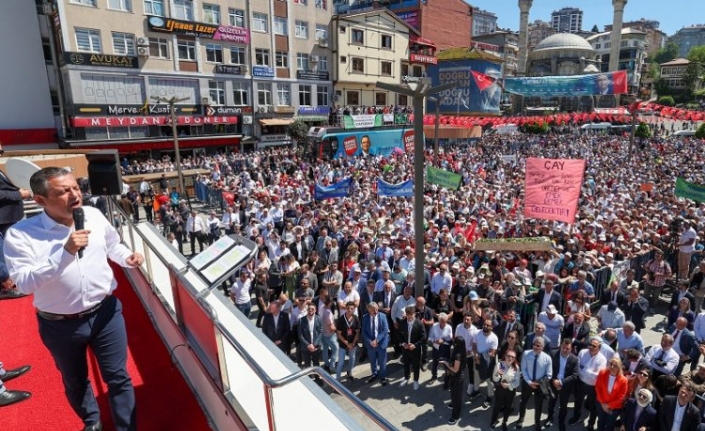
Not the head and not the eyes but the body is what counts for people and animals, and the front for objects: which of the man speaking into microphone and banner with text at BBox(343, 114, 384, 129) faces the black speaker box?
the banner with text

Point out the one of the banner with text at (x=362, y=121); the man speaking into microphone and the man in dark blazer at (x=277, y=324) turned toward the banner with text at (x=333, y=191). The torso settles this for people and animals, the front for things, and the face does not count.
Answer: the banner with text at (x=362, y=121)

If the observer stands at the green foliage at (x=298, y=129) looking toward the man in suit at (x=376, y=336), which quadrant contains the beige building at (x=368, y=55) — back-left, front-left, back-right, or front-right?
back-left

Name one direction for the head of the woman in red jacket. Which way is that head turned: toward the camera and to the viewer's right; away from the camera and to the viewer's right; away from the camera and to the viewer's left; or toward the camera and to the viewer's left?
toward the camera and to the viewer's left

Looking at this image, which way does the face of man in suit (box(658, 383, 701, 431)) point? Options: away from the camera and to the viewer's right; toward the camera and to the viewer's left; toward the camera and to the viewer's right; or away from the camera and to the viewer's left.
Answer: toward the camera and to the viewer's left

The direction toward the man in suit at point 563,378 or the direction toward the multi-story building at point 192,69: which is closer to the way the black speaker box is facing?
the man in suit

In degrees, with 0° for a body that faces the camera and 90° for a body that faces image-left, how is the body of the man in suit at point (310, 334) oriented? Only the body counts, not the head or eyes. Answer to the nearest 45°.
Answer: approximately 0°

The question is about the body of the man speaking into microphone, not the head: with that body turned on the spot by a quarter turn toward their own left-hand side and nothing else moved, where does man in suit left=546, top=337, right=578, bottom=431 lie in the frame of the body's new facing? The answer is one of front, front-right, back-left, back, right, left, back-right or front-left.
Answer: front-right

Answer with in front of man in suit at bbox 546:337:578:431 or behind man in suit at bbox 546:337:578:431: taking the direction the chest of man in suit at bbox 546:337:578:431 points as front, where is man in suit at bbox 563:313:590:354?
behind

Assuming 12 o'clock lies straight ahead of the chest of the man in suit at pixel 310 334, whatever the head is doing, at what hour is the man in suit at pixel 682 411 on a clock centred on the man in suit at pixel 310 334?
the man in suit at pixel 682 411 is roughly at 10 o'clock from the man in suit at pixel 310 334.
